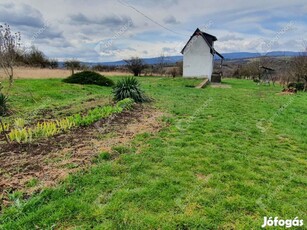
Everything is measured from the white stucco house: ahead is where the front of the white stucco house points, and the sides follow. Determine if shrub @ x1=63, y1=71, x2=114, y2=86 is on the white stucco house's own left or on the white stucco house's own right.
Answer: on the white stucco house's own right

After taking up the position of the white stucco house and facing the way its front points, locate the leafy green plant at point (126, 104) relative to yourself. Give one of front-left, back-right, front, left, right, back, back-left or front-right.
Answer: right

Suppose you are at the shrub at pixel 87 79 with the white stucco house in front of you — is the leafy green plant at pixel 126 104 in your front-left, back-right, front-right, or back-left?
back-right

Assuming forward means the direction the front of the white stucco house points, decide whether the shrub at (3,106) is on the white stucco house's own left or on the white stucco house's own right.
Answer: on the white stucco house's own right

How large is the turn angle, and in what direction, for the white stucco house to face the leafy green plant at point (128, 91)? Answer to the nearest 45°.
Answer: approximately 90° to its right
